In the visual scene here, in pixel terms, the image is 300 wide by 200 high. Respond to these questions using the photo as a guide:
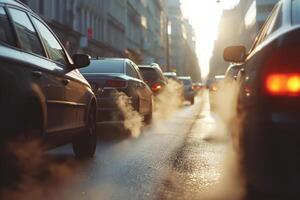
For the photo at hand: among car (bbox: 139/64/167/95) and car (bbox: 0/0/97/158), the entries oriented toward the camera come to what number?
0

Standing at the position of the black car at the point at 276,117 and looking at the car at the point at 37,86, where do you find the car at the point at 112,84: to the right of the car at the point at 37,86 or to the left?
right

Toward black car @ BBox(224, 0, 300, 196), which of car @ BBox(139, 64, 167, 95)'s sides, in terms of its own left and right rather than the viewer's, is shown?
back

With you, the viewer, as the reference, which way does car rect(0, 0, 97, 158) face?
facing away from the viewer and to the right of the viewer

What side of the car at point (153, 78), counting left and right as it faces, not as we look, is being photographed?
back

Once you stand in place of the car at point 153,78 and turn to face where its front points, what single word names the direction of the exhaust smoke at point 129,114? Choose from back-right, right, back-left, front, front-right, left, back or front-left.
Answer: back

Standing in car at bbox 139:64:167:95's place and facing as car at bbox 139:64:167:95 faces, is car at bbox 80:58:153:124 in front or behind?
behind

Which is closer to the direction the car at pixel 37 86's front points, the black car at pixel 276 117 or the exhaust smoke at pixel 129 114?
the exhaust smoke

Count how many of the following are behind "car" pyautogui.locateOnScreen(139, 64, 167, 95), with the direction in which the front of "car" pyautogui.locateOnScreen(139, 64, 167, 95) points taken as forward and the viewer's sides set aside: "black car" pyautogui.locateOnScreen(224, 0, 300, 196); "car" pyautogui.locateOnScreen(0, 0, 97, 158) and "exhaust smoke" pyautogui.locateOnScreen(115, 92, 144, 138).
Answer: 3

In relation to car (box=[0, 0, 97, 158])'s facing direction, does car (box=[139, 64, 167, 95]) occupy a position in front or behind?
in front

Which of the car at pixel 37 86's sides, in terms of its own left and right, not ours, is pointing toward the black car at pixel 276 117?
right
